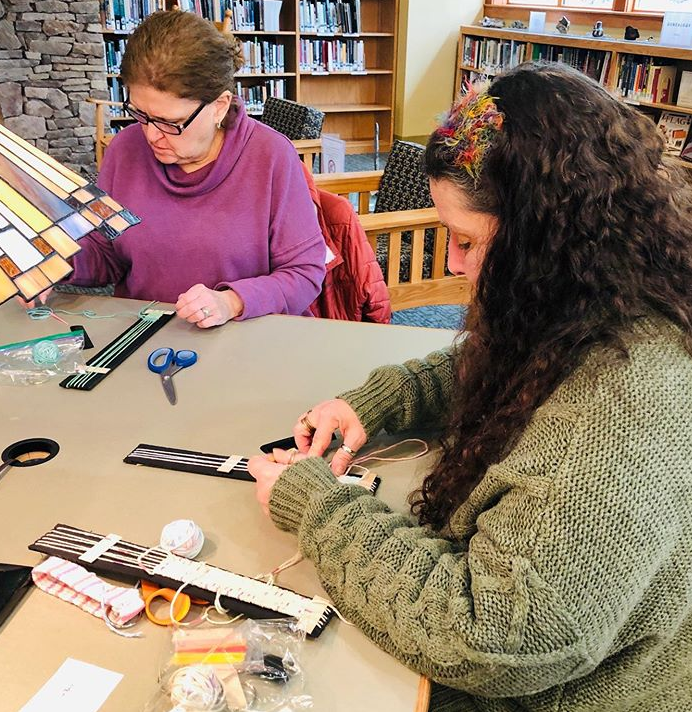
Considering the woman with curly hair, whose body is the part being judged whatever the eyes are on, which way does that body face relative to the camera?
to the viewer's left

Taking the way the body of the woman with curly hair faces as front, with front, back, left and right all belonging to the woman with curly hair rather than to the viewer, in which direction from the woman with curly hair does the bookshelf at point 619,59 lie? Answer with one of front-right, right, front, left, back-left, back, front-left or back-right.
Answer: right

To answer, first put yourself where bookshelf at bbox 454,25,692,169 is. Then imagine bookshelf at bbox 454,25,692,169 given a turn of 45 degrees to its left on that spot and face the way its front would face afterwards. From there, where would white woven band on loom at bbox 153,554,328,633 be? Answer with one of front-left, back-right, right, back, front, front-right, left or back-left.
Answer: front

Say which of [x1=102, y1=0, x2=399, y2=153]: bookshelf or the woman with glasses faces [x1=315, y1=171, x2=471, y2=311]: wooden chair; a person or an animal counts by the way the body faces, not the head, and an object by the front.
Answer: the bookshelf

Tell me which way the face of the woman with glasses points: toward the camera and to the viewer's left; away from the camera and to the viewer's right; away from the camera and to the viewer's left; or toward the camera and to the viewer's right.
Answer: toward the camera and to the viewer's left

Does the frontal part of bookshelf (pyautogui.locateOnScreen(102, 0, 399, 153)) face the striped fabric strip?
yes

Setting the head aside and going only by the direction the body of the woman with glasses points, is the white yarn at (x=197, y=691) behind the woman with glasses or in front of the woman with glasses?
in front

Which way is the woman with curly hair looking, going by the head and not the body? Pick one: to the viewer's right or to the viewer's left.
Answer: to the viewer's left

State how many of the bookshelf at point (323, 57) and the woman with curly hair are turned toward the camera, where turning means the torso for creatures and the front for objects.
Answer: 1
